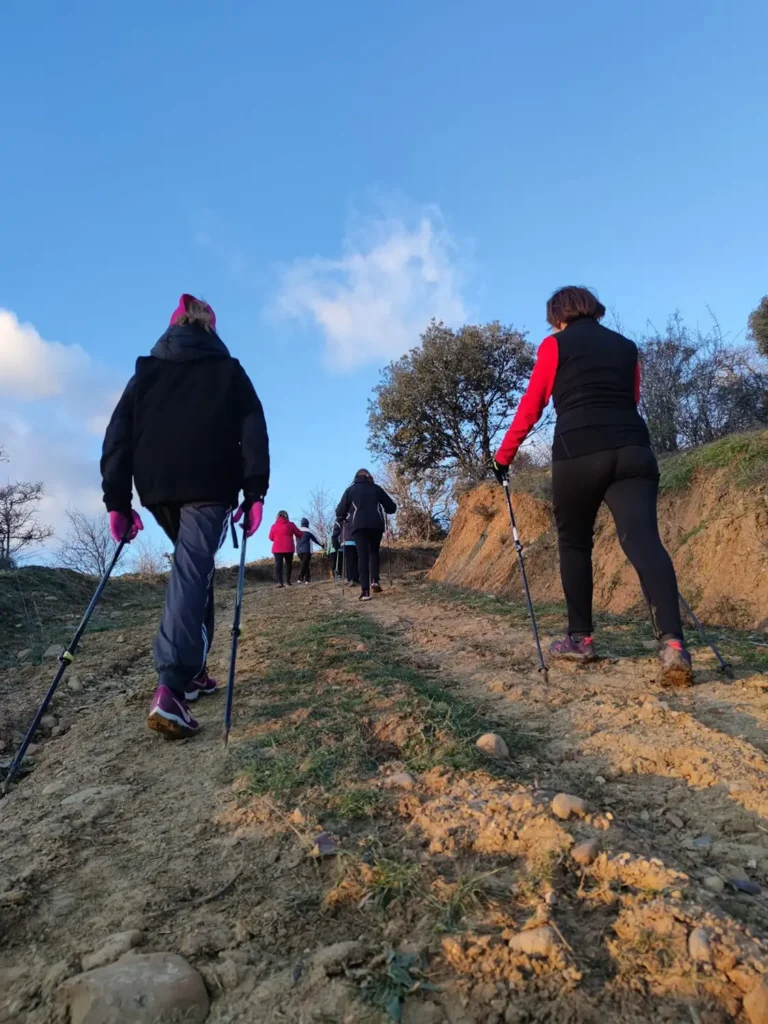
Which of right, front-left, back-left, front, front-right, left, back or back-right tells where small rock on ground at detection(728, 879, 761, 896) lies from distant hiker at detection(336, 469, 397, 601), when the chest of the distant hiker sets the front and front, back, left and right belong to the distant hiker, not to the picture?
back

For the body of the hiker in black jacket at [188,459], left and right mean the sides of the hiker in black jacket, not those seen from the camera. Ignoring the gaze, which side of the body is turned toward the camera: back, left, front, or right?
back

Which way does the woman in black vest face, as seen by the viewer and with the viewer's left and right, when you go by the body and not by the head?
facing away from the viewer and to the left of the viewer

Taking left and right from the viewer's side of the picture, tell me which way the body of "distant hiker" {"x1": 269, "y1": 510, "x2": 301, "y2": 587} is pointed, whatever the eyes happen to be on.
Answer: facing away from the viewer

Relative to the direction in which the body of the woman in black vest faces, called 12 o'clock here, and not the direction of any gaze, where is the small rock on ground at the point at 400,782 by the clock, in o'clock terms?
The small rock on ground is roughly at 8 o'clock from the woman in black vest.

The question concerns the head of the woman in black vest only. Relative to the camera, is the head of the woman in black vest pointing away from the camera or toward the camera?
away from the camera

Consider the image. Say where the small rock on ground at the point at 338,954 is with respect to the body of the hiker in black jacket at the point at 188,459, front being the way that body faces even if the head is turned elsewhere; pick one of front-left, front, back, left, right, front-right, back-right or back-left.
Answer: back

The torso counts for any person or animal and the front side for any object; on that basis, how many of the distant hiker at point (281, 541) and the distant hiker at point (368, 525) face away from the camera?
2

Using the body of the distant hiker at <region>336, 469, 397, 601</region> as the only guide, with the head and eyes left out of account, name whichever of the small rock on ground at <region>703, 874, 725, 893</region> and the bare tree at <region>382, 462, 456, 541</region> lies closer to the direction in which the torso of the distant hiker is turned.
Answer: the bare tree

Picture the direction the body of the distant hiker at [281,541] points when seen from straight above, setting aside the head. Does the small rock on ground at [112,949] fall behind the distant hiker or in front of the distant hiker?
behind

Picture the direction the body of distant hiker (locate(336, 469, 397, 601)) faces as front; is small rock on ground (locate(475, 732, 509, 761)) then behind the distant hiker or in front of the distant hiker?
behind

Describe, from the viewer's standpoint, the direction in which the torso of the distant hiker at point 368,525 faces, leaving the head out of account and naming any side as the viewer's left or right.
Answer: facing away from the viewer

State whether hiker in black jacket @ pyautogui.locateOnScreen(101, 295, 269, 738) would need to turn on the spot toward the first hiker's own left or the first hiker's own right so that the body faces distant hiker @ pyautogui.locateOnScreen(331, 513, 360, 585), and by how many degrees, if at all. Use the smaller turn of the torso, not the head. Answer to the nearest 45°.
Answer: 0° — they already face them

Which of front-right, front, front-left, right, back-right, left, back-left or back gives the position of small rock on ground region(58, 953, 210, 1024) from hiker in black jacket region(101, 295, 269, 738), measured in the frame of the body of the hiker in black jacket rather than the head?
back

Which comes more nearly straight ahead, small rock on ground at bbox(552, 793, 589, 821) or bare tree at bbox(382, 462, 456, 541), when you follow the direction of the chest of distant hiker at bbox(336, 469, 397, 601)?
the bare tree
